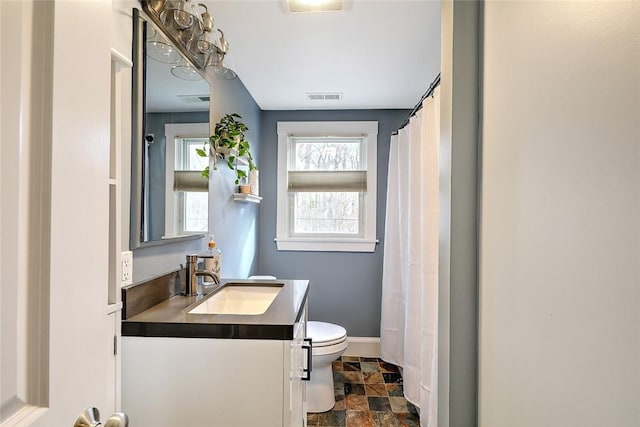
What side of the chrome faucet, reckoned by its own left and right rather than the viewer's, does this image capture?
right

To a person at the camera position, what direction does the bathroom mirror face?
facing the viewer and to the right of the viewer

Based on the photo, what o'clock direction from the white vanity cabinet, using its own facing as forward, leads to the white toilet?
The white toilet is roughly at 10 o'clock from the white vanity cabinet.

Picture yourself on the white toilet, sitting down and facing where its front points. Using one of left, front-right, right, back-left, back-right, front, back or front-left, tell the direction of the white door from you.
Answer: right

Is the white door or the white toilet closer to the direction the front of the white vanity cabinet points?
the white toilet

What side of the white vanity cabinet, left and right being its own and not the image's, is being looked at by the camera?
right
